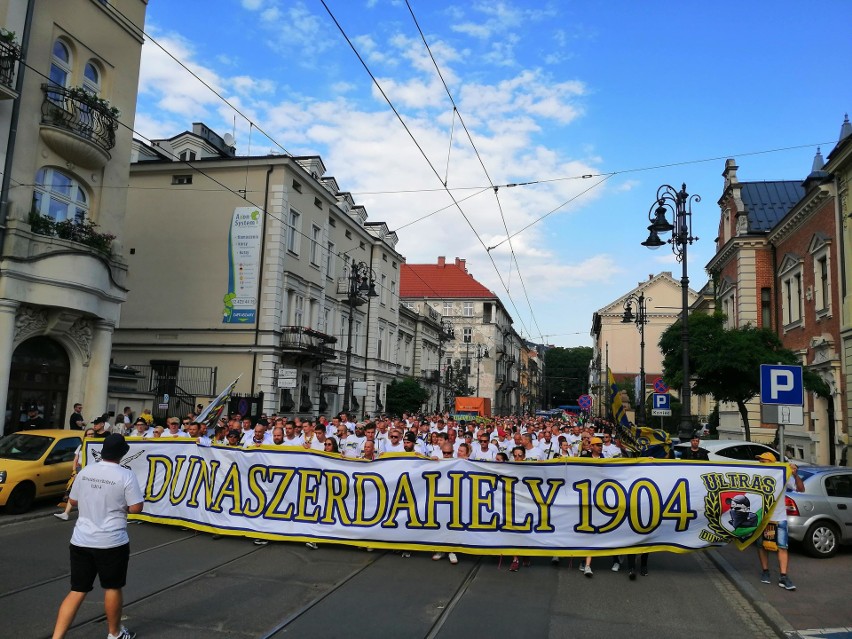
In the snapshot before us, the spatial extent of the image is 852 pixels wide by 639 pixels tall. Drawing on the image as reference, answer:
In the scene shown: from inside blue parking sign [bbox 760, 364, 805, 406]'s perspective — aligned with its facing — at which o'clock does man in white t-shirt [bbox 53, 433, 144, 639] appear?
The man in white t-shirt is roughly at 1 o'clock from the blue parking sign.

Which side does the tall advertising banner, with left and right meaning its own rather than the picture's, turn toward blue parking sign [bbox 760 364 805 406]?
front

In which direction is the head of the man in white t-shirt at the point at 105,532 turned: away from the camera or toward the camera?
away from the camera

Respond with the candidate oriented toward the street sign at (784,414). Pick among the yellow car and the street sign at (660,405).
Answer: the street sign at (660,405)

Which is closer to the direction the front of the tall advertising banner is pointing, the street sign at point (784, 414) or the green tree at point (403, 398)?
the street sign

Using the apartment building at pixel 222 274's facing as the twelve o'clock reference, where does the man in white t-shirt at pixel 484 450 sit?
The man in white t-shirt is roughly at 1 o'clock from the apartment building.

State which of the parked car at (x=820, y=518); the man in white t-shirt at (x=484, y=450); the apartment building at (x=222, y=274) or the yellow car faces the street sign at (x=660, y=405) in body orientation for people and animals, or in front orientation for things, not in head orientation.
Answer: the apartment building

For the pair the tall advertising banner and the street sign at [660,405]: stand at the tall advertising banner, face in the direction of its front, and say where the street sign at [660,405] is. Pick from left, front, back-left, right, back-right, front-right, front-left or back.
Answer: front-left

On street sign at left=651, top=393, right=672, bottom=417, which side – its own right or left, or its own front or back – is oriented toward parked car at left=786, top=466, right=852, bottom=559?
front
